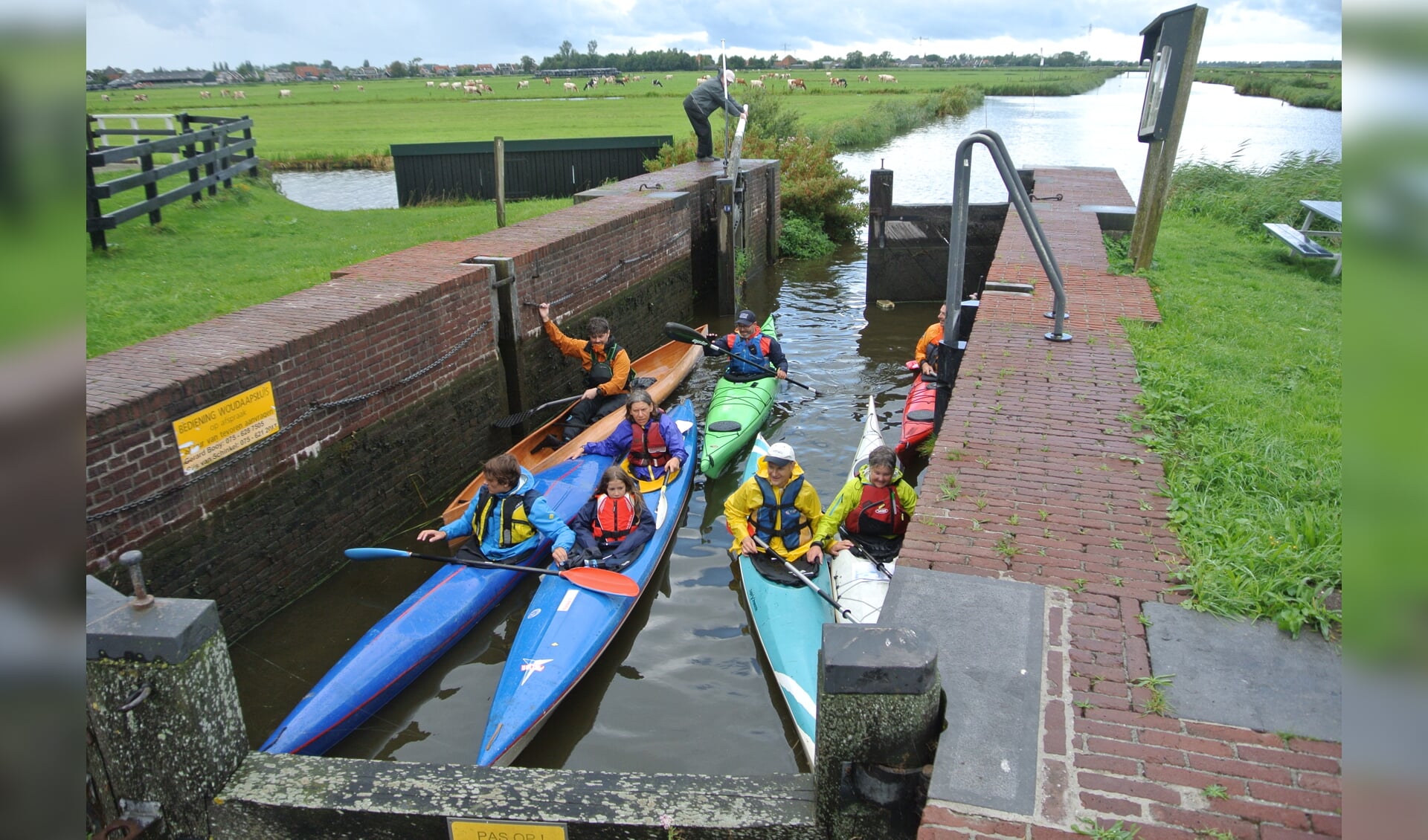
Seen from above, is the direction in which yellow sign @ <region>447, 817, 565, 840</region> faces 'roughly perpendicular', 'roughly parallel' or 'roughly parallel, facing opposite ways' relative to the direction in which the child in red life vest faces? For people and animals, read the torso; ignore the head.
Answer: roughly parallel

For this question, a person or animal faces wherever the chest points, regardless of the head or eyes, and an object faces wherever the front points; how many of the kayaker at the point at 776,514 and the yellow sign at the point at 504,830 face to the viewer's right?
0

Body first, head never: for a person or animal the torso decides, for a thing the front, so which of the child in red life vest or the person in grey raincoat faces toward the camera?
the child in red life vest

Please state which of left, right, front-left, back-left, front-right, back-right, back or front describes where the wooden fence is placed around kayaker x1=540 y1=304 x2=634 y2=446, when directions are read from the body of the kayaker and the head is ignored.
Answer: right

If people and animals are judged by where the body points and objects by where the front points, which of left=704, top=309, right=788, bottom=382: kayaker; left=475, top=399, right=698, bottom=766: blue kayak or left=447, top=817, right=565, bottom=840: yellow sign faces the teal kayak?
the kayaker

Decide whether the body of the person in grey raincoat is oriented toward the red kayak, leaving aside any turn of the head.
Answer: no

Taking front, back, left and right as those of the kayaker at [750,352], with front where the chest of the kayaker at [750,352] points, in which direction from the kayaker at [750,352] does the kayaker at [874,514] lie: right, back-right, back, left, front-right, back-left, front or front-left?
front

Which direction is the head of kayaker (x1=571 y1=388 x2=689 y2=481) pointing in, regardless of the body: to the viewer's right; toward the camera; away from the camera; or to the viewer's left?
toward the camera

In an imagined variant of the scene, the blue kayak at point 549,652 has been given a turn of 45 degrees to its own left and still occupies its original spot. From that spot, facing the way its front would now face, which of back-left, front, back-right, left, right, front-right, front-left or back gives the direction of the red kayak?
back-left

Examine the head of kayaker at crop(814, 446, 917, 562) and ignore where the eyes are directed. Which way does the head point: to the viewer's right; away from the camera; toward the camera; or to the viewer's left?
toward the camera

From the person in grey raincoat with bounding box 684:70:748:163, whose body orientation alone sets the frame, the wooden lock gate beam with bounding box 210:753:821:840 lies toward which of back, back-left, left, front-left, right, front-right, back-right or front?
right

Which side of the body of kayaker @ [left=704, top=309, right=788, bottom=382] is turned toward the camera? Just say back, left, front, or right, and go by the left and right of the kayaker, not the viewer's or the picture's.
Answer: front

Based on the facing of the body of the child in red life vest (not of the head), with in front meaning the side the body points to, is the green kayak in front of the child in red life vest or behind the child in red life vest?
behind

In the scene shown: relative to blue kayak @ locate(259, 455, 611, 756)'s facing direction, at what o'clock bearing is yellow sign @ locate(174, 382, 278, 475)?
The yellow sign is roughly at 3 o'clock from the blue kayak.

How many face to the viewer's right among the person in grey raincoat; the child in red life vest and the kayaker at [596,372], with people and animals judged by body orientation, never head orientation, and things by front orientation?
1

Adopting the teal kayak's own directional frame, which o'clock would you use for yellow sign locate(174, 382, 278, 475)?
The yellow sign is roughly at 3 o'clock from the teal kayak.

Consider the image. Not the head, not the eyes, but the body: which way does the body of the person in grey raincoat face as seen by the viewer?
to the viewer's right

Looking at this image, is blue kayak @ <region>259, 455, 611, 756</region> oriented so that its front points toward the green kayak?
no

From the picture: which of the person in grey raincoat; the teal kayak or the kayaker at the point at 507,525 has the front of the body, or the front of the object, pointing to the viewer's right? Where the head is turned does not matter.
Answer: the person in grey raincoat

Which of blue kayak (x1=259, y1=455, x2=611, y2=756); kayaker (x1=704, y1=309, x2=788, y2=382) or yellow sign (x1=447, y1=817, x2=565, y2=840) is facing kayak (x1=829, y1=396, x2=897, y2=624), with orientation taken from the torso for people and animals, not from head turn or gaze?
the kayaker

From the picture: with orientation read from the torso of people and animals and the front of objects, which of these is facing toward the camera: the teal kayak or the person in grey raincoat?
the teal kayak

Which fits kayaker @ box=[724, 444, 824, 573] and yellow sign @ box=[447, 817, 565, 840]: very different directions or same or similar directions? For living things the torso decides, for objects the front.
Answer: same or similar directions

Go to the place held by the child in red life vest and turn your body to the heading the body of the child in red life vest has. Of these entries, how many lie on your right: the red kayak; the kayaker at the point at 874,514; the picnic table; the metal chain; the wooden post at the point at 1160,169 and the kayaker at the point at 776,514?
1

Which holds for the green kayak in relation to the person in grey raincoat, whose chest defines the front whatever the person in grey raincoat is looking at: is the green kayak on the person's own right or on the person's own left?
on the person's own right
